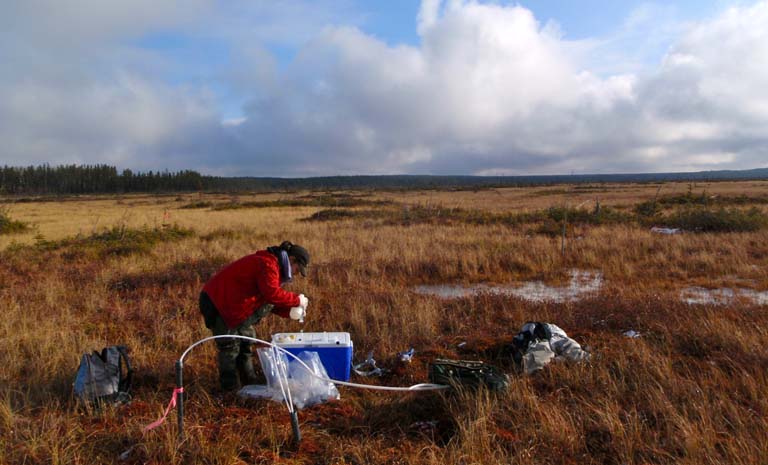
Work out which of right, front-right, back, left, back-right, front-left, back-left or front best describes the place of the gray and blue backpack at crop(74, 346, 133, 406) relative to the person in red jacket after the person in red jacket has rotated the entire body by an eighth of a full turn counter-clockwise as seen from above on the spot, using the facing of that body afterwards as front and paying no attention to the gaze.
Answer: back-left

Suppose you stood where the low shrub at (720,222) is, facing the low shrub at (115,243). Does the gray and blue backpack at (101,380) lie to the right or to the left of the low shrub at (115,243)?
left

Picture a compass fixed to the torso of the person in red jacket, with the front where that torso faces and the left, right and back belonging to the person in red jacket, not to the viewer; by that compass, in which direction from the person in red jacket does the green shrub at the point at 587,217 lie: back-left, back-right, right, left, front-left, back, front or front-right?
front-left

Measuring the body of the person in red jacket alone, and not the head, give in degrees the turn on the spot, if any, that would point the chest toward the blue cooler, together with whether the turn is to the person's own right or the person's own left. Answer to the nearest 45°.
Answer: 0° — they already face it

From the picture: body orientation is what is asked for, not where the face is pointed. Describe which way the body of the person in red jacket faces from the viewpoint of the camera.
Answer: to the viewer's right

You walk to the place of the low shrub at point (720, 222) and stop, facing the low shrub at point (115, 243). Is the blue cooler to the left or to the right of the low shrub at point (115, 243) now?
left

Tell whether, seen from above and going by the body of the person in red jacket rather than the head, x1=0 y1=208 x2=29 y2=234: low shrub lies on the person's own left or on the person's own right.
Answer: on the person's own left

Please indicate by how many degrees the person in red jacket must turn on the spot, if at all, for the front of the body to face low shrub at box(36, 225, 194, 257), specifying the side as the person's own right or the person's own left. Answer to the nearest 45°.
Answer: approximately 90° to the person's own left

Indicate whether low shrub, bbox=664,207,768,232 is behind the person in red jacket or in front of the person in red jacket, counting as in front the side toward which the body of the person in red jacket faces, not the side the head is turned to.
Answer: in front

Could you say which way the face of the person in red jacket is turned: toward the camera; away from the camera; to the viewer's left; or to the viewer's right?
to the viewer's right
